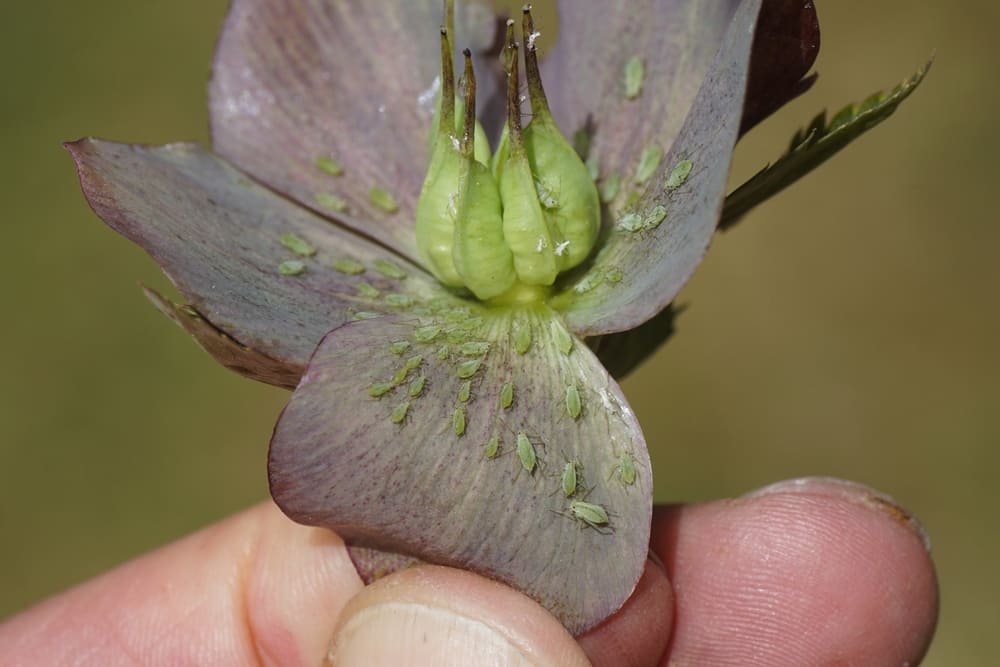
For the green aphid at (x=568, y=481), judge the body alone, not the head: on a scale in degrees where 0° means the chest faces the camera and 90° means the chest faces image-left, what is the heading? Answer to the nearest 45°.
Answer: approximately 180°

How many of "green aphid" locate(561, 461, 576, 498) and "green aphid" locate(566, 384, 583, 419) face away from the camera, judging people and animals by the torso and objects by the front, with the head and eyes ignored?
2

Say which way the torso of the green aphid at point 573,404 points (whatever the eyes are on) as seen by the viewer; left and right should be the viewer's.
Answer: facing away from the viewer
